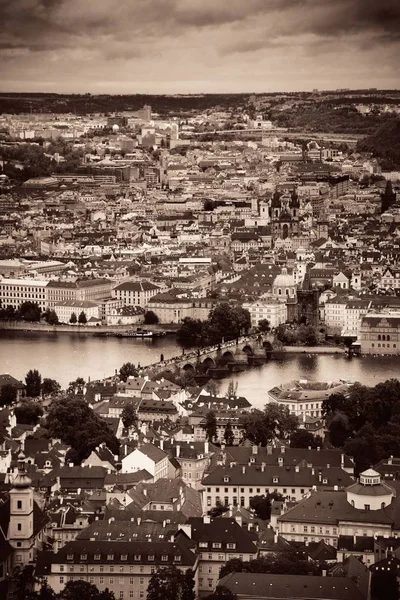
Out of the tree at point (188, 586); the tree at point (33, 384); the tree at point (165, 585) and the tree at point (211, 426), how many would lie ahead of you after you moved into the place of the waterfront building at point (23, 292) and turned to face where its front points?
4

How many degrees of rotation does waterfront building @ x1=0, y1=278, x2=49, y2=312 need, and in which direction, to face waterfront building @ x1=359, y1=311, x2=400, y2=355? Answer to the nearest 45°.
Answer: approximately 45° to its left

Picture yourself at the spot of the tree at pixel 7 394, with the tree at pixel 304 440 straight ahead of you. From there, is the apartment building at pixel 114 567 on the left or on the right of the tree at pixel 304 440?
right

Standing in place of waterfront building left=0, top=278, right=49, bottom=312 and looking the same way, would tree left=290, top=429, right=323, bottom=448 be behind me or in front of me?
in front

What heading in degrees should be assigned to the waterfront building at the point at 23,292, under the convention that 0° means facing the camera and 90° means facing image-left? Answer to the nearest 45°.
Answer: approximately 0°

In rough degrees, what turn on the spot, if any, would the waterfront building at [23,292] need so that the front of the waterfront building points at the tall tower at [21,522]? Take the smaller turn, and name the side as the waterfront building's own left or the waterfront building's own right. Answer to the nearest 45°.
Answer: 0° — it already faces it

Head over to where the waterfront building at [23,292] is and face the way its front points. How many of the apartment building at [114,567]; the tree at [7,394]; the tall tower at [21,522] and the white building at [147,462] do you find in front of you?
4

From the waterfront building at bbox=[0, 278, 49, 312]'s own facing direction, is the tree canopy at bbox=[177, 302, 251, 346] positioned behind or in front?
in front

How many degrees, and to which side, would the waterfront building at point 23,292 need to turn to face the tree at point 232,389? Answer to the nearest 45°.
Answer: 0° — it already faces it

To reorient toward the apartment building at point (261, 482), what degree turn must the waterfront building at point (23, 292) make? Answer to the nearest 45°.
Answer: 0° — it already faces it
